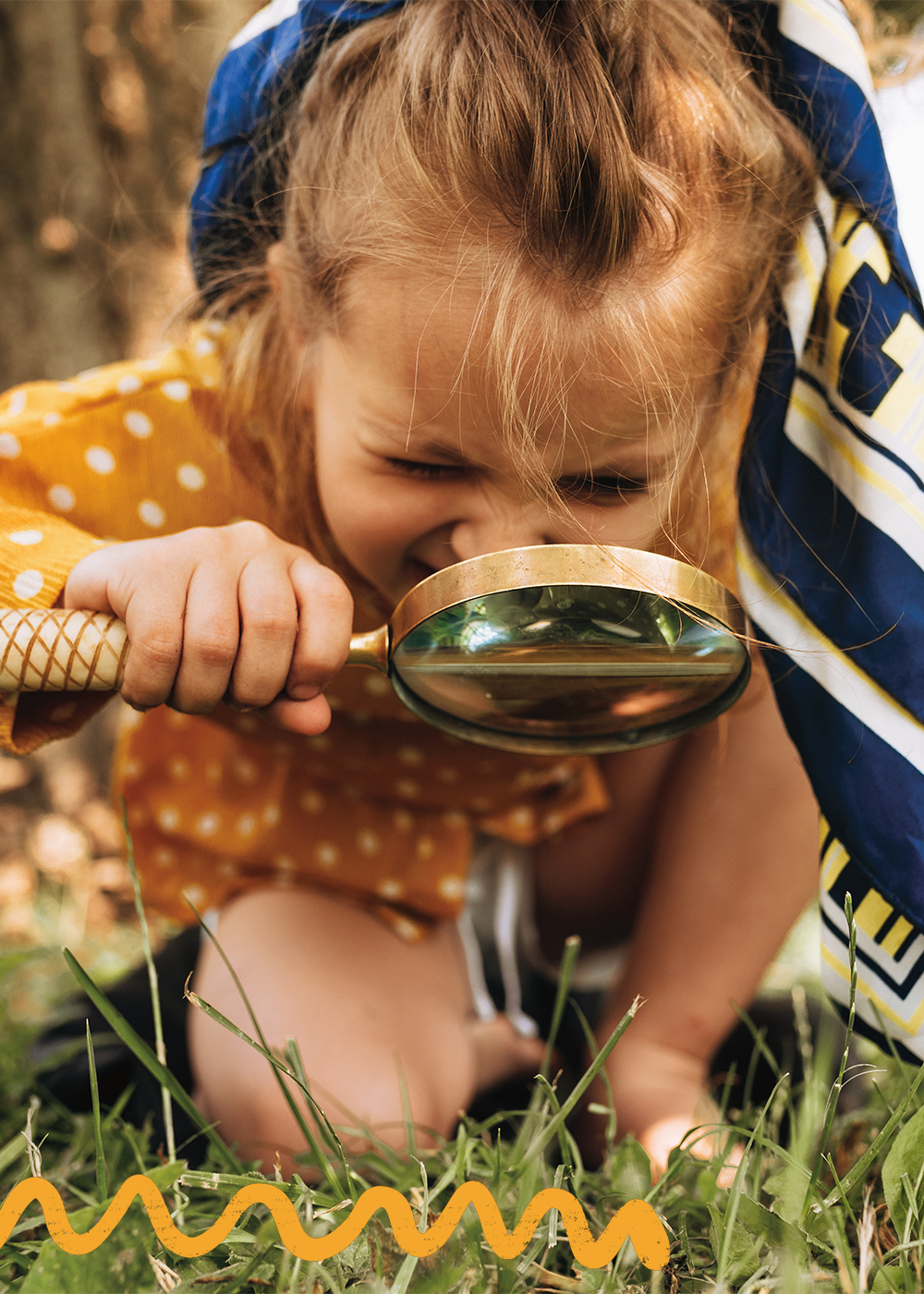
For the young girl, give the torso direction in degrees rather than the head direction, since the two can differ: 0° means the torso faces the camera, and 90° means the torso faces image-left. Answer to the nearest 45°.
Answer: approximately 0°
